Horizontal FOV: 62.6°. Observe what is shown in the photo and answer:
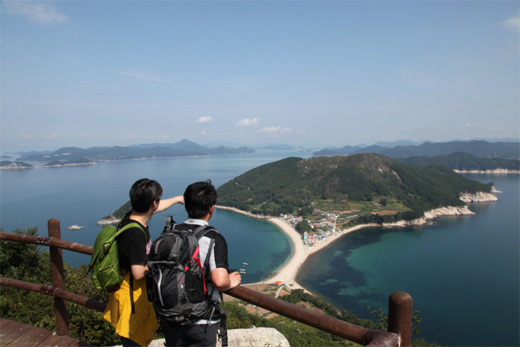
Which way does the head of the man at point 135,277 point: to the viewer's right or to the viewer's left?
to the viewer's right

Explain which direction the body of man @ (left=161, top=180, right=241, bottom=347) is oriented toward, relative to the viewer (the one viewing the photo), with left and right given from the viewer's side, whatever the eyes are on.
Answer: facing away from the viewer and to the right of the viewer
